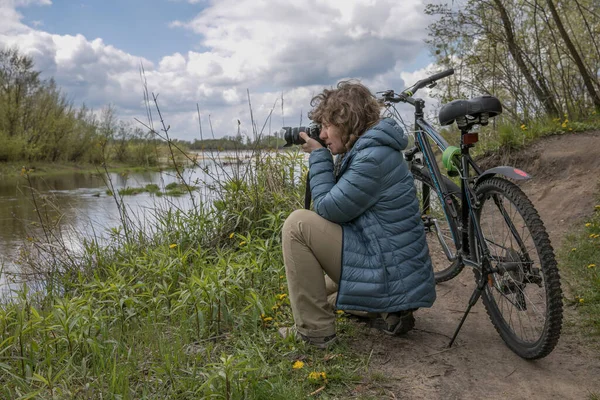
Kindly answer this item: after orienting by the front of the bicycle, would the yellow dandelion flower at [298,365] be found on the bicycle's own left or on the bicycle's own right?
on the bicycle's own left

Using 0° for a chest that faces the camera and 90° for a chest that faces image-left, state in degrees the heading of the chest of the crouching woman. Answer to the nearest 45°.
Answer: approximately 90°

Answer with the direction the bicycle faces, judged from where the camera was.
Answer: facing away from the viewer and to the left of the viewer

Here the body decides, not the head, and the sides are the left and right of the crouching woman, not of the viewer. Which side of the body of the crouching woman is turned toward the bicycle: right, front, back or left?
back

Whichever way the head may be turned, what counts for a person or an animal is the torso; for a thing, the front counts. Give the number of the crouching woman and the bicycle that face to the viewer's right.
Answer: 0

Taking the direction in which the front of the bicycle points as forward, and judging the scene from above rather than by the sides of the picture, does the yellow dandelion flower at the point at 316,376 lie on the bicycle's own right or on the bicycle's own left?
on the bicycle's own left

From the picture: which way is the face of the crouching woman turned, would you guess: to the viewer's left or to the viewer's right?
to the viewer's left

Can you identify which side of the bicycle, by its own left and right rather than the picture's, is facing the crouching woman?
left

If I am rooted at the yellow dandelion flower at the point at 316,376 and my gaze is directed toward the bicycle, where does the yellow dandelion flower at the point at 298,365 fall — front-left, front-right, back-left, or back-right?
back-left
